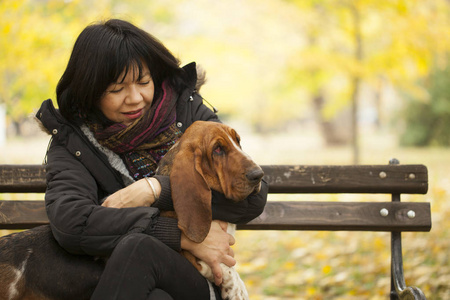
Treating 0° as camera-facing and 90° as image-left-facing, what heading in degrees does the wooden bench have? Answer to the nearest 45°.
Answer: approximately 0°

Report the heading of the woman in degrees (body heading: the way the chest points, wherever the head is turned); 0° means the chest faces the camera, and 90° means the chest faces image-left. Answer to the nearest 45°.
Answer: approximately 315°

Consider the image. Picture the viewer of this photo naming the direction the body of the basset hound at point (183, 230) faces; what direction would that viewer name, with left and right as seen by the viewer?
facing to the right of the viewer
